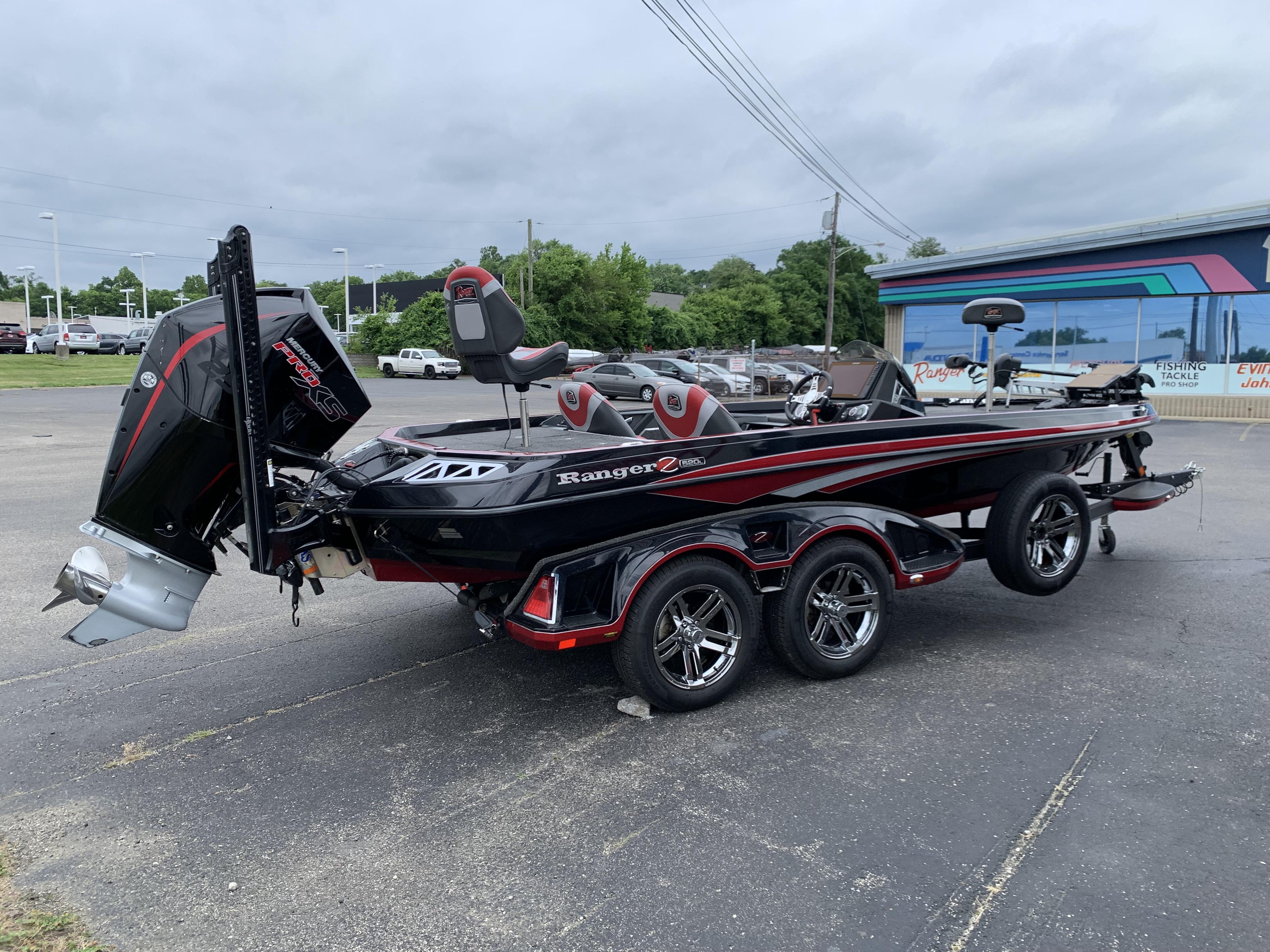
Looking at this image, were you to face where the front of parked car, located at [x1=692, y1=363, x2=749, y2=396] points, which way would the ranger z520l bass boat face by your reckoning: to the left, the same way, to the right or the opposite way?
to the left

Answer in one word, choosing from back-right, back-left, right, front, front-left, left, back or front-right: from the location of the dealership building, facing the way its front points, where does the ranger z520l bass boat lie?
front-left

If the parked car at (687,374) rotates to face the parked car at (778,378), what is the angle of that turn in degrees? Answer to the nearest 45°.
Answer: approximately 45° to its left

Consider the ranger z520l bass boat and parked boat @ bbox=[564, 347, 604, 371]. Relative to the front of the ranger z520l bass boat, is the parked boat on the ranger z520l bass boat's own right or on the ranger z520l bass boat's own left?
on the ranger z520l bass boat's own left

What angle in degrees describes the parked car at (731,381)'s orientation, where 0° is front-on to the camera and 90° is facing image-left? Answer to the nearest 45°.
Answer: approximately 315°
